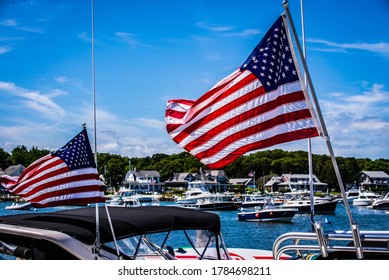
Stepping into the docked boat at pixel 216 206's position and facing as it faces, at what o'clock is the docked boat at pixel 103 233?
the docked boat at pixel 103 233 is roughly at 3 o'clock from the docked boat at pixel 216 206.

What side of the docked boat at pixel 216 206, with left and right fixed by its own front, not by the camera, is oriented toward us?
right

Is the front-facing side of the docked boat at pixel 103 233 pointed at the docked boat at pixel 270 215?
no

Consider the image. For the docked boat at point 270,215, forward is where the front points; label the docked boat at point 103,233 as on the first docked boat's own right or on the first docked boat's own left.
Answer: on the first docked boat's own right

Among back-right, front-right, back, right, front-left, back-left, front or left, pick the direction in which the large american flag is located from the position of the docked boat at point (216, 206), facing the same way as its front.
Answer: right

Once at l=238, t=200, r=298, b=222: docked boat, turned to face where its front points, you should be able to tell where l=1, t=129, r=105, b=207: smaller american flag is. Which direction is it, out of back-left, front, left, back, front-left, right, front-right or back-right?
right

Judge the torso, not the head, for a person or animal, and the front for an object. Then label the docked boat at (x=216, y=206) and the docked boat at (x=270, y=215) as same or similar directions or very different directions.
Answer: same or similar directions

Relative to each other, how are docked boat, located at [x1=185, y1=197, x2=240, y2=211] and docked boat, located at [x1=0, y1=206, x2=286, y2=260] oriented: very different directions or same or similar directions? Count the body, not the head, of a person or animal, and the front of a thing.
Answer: same or similar directions

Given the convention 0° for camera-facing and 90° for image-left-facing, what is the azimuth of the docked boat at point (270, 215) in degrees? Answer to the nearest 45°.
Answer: approximately 270°

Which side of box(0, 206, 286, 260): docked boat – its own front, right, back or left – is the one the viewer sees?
right

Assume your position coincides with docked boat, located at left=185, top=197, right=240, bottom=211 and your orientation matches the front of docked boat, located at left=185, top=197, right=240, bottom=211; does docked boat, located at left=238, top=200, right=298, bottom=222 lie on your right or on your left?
on your right
